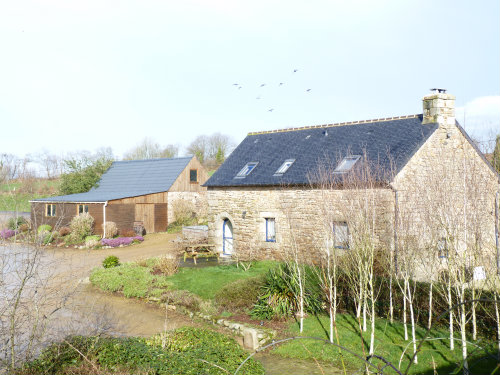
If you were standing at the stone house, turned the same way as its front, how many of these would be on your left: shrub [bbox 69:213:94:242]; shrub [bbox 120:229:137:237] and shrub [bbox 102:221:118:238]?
0

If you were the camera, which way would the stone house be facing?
facing the viewer and to the left of the viewer

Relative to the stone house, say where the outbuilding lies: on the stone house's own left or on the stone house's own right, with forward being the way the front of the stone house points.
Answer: on the stone house's own right

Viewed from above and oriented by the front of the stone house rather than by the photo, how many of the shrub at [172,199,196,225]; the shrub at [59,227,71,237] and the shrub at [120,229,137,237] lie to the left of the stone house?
0

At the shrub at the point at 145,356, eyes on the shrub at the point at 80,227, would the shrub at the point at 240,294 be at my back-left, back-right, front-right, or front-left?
front-right

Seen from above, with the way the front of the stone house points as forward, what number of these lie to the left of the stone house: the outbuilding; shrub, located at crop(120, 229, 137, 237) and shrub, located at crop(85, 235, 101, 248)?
0

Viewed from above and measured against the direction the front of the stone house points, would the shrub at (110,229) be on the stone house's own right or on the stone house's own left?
on the stone house's own right

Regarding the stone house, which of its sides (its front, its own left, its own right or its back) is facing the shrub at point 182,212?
right

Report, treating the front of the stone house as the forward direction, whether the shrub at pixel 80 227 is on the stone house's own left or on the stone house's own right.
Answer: on the stone house's own right

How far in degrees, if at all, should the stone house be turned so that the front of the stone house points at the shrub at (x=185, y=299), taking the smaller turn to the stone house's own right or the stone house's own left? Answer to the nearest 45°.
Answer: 0° — it already faces it

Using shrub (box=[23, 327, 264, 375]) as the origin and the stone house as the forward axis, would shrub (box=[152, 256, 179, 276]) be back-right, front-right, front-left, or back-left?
front-left

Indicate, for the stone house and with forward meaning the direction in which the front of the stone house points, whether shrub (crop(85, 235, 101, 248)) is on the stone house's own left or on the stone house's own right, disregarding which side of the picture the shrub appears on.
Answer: on the stone house's own right
